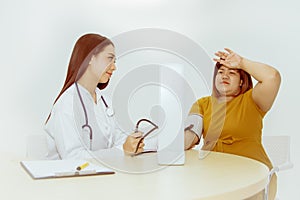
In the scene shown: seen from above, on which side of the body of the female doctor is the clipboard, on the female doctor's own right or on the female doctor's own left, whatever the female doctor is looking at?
on the female doctor's own right

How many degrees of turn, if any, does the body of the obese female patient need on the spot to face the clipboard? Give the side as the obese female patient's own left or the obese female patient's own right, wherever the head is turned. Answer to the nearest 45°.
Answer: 0° — they already face it

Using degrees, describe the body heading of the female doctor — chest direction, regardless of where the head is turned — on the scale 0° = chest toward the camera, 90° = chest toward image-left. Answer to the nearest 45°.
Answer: approximately 315°

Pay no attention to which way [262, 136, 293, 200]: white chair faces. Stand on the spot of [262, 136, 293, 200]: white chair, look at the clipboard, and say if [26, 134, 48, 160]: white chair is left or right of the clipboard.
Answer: right

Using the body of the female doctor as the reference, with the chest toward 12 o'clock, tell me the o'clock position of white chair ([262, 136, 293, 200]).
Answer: The white chair is roughly at 10 o'clock from the female doctor.

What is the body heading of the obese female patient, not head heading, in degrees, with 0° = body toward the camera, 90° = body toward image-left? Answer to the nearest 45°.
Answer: approximately 45°

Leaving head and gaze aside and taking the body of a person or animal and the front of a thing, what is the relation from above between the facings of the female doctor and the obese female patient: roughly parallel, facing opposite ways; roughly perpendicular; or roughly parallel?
roughly perpendicular
